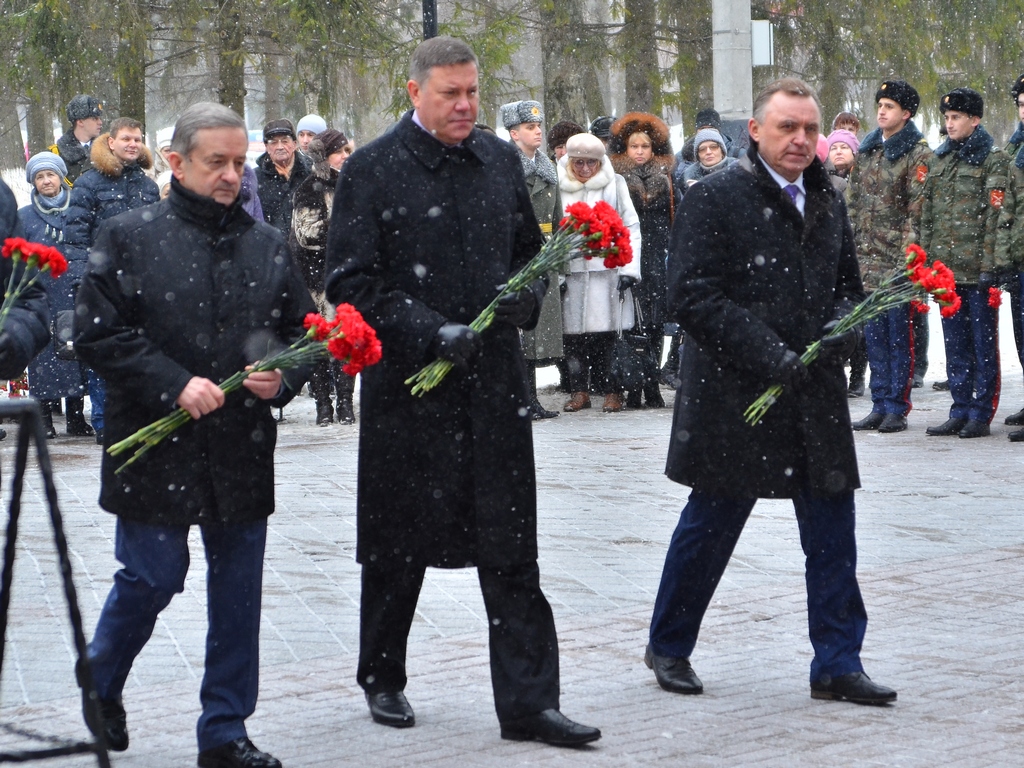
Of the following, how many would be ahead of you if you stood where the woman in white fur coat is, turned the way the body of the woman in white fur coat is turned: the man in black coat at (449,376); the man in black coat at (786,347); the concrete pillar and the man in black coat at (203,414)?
3

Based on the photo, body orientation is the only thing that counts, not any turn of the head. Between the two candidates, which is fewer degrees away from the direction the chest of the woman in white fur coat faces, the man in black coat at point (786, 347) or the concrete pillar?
the man in black coat

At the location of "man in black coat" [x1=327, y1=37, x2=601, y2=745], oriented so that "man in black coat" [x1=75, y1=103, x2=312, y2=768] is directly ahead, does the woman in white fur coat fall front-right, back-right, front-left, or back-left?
back-right

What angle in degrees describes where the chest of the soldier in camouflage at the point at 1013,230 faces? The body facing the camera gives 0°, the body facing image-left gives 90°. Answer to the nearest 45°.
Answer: approximately 45°

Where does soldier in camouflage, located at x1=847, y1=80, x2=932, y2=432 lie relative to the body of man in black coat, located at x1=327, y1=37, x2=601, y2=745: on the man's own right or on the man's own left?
on the man's own left

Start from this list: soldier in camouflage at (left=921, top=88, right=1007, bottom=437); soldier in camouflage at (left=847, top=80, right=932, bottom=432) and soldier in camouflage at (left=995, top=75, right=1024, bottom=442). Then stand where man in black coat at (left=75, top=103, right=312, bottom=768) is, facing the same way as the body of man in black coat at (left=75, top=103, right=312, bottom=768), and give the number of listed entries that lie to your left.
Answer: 3

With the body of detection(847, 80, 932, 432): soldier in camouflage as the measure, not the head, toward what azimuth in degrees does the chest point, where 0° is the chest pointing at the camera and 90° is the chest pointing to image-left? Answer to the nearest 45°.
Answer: approximately 45°

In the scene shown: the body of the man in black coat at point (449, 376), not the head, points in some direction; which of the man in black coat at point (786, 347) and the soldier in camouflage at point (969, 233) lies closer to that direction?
the man in black coat

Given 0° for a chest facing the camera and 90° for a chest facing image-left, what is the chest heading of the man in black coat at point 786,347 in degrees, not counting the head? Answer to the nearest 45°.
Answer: approximately 315°

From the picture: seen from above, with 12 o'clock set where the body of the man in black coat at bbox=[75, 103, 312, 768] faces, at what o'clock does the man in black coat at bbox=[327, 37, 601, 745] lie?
the man in black coat at bbox=[327, 37, 601, 745] is roughly at 10 o'clock from the man in black coat at bbox=[75, 103, 312, 768].

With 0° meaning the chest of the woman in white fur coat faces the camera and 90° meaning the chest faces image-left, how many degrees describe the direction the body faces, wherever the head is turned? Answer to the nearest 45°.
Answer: approximately 0°
